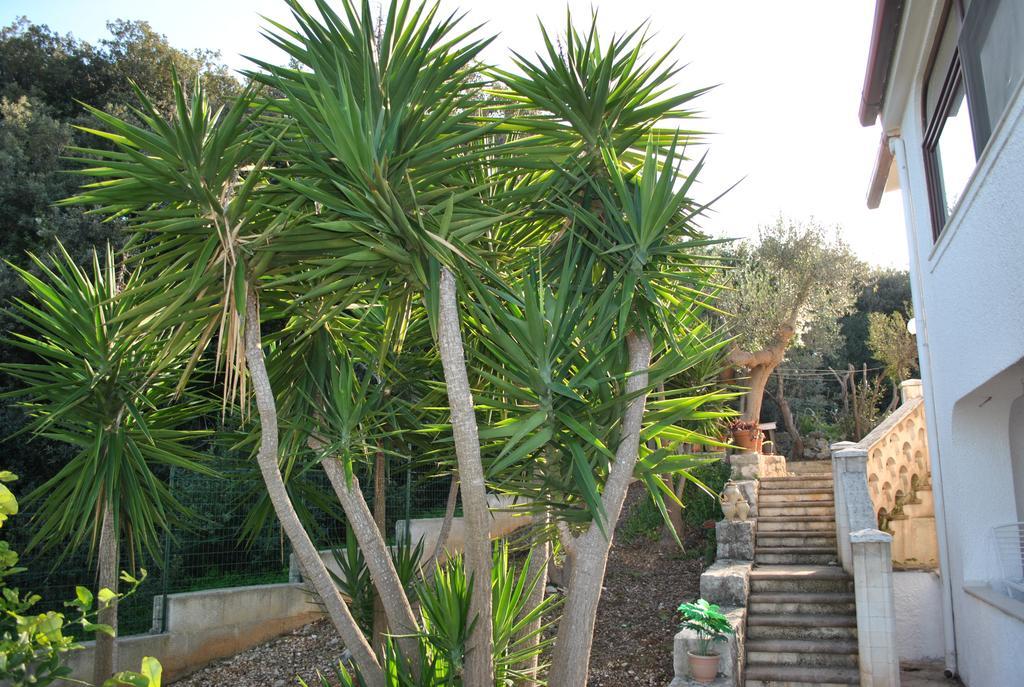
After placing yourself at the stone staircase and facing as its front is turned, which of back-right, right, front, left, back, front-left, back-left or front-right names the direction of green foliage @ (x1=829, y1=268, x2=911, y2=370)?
back

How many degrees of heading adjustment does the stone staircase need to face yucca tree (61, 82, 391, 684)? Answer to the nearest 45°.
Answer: approximately 45° to its right

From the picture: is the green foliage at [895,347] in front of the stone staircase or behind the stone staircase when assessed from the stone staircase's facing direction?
behind

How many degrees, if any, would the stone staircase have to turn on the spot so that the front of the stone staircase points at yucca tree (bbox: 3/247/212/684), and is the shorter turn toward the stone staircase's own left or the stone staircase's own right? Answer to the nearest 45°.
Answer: approximately 45° to the stone staircase's own right

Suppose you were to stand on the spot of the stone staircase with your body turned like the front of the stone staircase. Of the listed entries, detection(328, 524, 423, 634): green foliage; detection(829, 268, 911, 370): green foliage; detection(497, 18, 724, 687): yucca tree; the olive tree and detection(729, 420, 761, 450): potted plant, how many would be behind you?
3

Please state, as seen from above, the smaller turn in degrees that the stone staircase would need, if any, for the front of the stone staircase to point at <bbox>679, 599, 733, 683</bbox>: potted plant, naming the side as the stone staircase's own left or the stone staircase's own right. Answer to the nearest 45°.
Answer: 0° — it already faces it

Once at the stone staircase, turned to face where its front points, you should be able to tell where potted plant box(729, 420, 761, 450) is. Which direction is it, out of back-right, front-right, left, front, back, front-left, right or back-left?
back

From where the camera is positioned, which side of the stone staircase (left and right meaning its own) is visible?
front

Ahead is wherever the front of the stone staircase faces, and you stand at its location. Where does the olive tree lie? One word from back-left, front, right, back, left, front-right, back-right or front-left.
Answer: back

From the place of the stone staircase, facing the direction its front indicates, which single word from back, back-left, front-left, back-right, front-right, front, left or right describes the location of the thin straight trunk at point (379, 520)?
front-right

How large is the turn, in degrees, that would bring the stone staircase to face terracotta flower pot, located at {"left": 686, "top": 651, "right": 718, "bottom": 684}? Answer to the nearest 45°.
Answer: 0° — it already faces it
